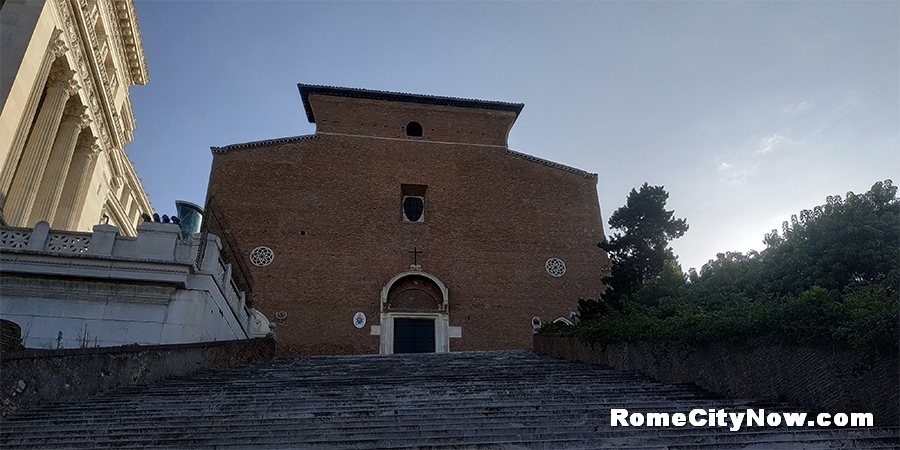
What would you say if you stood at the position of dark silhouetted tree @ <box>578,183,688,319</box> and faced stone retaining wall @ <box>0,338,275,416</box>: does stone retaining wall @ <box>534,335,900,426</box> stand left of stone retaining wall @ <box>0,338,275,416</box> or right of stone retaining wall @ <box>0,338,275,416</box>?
left

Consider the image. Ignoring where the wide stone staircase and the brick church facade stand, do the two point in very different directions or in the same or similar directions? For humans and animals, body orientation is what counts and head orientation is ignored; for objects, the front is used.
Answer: same or similar directions

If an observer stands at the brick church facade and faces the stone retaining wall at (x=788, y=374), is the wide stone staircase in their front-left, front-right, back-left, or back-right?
front-right

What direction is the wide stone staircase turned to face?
toward the camera

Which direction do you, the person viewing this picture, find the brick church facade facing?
facing the viewer

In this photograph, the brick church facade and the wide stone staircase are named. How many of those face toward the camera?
2

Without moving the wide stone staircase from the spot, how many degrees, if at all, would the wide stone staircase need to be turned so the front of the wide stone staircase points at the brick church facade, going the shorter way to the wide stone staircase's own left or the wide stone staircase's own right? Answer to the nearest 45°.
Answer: approximately 180°

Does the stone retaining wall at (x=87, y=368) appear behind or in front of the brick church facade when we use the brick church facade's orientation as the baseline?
in front

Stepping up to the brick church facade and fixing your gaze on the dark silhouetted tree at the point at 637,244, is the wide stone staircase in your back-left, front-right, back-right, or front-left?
front-right

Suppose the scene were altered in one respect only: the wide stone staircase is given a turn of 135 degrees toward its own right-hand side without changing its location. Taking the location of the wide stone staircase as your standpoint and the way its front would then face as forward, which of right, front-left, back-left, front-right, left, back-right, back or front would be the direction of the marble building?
front

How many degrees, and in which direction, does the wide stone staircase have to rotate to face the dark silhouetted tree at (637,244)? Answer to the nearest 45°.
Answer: approximately 135° to its left

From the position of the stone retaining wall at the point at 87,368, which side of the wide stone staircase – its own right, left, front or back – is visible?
right

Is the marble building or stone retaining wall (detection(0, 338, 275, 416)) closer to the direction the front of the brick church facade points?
the stone retaining wall

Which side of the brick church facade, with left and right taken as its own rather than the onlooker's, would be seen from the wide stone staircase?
front
